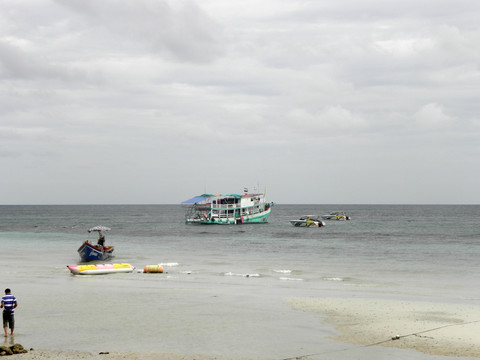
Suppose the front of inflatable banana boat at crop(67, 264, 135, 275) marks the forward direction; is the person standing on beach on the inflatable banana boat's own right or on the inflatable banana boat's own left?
on the inflatable banana boat's own left

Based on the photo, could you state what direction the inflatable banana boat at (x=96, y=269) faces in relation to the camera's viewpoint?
facing to the left of the viewer

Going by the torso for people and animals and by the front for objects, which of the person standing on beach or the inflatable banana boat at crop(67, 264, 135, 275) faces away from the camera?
the person standing on beach

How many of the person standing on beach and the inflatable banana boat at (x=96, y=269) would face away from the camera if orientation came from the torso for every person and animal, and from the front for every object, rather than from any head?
1

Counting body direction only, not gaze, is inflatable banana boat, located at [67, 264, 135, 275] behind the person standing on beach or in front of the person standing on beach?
in front

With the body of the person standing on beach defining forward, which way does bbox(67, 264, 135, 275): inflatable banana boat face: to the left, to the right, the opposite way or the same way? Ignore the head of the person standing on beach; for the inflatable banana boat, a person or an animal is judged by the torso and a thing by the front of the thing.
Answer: to the left

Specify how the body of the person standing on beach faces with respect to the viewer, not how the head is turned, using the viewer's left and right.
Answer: facing away from the viewer
